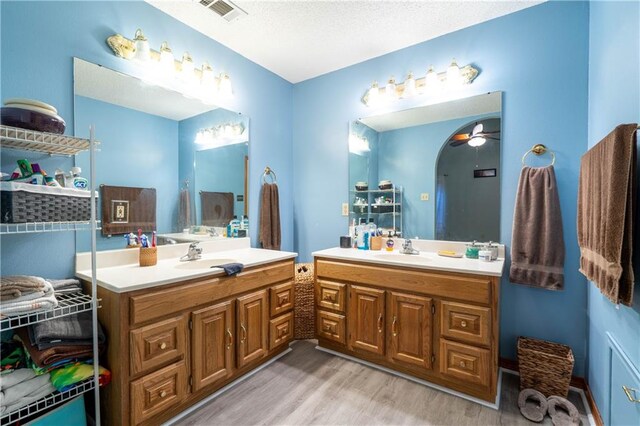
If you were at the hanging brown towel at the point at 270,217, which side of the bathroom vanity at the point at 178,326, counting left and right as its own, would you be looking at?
left

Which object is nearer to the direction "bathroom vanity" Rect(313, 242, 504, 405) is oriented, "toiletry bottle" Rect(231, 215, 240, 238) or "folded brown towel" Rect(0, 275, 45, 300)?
the folded brown towel

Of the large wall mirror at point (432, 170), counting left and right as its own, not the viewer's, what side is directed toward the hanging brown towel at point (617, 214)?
left

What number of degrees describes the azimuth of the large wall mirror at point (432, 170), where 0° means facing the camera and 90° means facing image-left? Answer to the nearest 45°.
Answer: approximately 45°

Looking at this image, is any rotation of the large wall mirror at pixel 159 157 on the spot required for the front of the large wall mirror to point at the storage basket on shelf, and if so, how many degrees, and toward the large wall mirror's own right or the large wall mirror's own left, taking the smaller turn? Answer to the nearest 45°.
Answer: approximately 90° to the large wall mirror's own right
